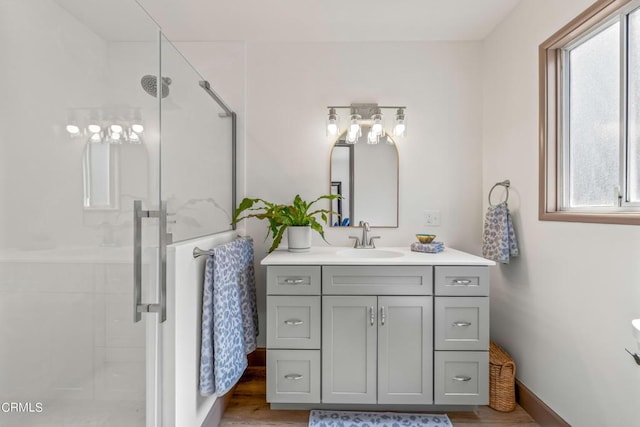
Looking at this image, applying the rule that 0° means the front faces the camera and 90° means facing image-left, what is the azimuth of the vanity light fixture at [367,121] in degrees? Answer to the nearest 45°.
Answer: approximately 0°

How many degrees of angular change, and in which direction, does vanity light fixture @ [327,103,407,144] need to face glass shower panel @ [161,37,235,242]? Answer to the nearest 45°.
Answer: approximately 45° to its right

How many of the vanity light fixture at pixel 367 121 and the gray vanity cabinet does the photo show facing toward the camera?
2

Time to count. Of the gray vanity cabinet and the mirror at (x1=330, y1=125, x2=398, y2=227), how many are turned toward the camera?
2

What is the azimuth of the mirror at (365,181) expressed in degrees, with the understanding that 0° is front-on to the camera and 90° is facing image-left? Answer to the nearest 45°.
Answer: approximately 0°
